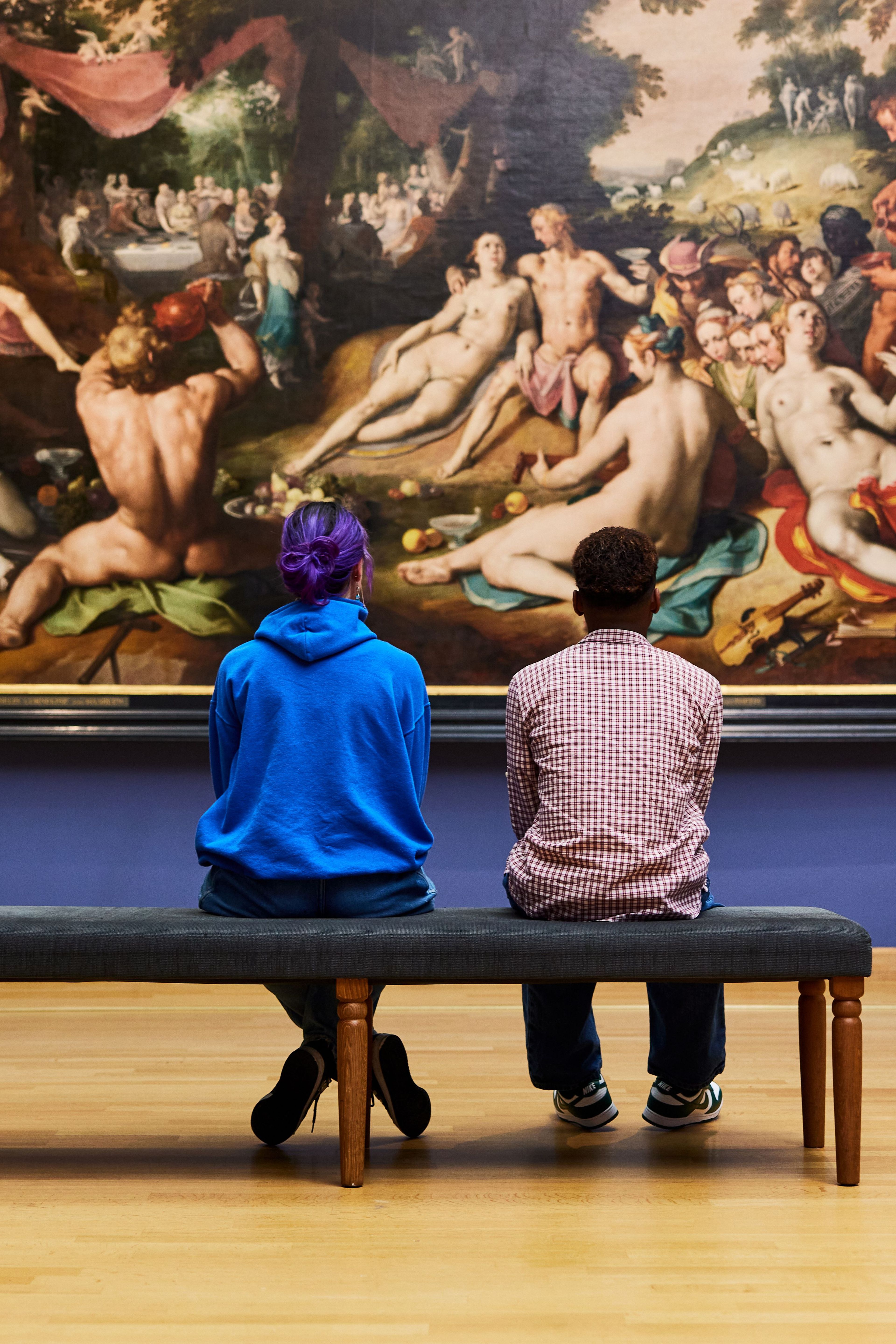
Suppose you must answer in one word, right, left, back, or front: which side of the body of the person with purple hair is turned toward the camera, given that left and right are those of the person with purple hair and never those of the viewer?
back

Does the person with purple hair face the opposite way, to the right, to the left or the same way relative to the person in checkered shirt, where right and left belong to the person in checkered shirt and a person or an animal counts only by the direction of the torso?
the same way

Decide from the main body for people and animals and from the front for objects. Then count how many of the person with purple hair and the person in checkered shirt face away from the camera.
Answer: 2

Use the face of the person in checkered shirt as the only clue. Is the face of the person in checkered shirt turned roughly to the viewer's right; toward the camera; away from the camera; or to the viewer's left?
away from the camera

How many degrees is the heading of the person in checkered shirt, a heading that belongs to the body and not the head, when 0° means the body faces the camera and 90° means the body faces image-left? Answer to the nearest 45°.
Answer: approximately 180°
